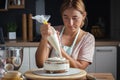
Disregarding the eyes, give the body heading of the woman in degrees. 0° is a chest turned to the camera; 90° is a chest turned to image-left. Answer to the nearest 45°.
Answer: approximately 45°
